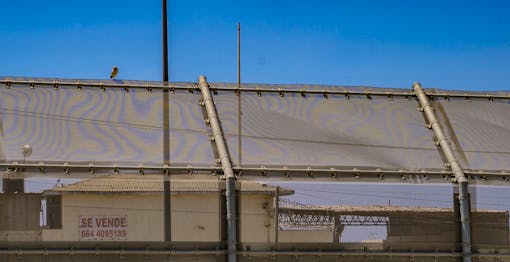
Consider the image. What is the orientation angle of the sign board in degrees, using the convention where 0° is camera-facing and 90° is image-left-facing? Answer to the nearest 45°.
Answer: approximately 0°

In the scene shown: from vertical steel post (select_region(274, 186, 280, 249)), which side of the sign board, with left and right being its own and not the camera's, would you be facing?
left
